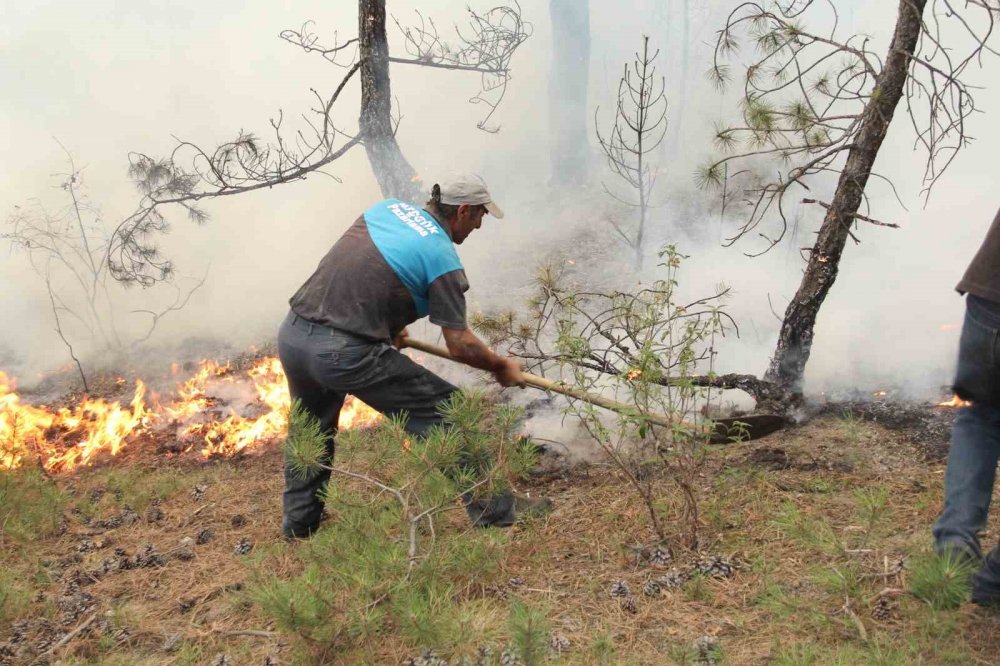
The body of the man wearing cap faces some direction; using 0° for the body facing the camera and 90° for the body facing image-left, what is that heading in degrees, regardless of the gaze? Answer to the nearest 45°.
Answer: approximately 225°

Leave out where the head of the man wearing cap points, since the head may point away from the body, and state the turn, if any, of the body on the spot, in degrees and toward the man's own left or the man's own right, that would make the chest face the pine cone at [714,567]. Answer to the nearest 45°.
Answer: approximately 90° to the man's own right

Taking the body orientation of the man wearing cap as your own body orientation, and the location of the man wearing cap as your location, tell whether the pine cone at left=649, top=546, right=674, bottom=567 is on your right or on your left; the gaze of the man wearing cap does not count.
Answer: on your right

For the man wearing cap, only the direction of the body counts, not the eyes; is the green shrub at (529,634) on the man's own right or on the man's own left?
on the man's own right

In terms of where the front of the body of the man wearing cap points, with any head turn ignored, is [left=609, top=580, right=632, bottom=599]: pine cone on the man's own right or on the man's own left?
on the man's own right
